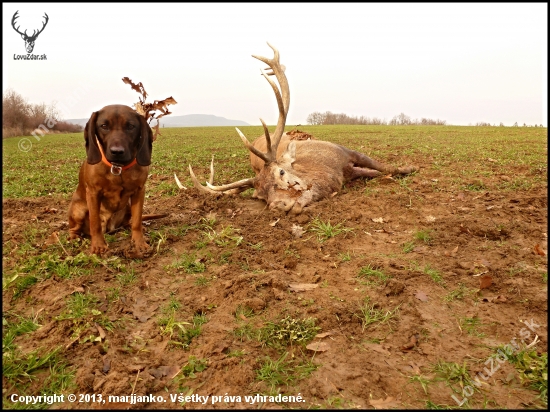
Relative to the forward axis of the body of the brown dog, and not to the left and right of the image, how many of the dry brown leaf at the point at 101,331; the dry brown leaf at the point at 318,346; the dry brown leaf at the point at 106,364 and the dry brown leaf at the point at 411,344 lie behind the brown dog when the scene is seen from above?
0

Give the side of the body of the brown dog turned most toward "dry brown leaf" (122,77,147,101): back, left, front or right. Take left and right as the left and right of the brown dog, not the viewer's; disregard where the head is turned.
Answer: back

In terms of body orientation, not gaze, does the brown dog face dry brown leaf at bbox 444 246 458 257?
no

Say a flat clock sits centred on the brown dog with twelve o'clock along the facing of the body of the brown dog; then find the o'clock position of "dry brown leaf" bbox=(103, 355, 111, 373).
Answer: The dry brown leaf is roughly at 12 o'clock from the brown dog.

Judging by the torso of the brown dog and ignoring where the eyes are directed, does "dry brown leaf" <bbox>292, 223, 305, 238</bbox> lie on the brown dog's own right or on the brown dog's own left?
on the brown dog's own left

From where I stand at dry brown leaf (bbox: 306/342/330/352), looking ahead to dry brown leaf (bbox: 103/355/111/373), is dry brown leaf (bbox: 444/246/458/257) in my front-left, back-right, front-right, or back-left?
back-right

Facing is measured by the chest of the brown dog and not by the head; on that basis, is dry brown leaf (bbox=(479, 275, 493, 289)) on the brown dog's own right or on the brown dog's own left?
on the brown dog's own left

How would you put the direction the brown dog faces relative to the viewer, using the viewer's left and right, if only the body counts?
facing the viewer

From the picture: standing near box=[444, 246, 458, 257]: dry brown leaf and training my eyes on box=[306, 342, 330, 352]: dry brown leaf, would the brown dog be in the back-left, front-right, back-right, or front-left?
front-right

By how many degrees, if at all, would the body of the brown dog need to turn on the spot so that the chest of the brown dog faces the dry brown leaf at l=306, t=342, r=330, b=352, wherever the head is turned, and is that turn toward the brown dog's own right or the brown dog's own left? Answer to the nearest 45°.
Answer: approximately 45° to the brown dog's own left

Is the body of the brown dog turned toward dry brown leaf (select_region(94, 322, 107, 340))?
yes

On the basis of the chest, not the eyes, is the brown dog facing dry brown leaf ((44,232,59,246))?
no

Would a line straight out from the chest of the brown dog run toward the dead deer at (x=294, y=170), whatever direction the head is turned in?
no
